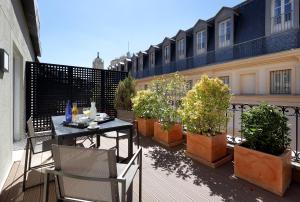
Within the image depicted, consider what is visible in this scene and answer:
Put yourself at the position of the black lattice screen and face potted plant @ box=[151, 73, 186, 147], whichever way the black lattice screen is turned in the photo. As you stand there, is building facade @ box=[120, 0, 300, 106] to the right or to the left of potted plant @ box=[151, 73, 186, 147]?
left

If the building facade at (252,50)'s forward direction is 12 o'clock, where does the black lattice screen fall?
The black lattice screen is roughly at 12 o'clock from the building facade.

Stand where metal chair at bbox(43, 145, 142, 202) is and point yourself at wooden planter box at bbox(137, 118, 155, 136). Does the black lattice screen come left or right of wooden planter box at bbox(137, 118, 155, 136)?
left

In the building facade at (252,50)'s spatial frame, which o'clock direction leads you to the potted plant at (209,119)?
The potted plant is roughly at 11 o'clock from the building facade.

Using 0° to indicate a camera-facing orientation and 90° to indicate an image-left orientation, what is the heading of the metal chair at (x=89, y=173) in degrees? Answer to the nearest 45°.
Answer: approximately 225°

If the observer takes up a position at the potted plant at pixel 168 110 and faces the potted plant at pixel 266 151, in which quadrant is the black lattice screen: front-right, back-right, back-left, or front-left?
back-right

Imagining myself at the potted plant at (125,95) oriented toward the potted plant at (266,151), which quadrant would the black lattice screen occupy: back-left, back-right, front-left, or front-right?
back-right

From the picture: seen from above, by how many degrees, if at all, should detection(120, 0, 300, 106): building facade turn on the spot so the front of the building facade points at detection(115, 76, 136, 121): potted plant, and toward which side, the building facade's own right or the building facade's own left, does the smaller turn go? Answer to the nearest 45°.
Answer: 0° — it already faces it

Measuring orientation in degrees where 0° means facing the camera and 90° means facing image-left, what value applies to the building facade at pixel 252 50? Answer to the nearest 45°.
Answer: approximately 45°
